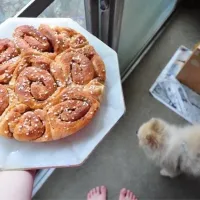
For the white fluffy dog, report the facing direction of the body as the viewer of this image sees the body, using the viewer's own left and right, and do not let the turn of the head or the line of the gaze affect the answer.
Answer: facing to the left of the viewer

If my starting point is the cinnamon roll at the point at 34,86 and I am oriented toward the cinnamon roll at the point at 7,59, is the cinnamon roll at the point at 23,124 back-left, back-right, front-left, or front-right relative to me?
back-left
